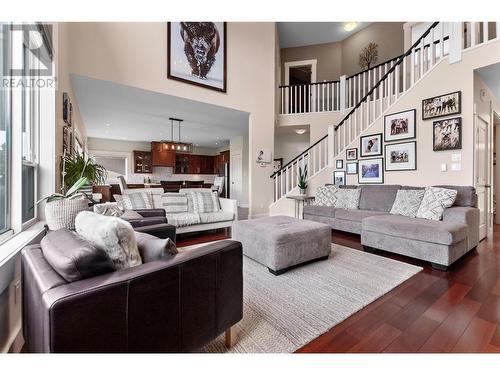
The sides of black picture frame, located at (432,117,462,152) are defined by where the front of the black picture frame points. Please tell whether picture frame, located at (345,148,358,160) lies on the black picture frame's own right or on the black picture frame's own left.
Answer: on the black picture frame's own right

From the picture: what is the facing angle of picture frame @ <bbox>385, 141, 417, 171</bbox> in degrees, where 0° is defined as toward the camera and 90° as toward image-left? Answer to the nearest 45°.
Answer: approximately 45°

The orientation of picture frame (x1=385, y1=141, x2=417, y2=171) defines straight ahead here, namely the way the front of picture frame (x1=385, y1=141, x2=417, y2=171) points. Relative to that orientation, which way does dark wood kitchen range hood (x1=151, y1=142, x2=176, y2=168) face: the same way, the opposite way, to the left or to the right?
to the left

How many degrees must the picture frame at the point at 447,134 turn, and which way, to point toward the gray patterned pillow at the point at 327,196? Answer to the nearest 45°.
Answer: approximately 45° to its right

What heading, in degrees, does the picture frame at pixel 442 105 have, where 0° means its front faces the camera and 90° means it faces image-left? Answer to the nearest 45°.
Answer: approximately 45°

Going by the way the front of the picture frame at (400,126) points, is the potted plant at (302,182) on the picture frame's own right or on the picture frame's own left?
on the picture frame's own right

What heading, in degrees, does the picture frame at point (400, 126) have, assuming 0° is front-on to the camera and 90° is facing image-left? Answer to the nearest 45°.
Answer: approximately 45°

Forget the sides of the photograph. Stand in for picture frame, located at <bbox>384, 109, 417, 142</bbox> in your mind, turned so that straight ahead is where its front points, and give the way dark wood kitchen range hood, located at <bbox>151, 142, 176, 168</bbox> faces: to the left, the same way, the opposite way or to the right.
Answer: to the left
